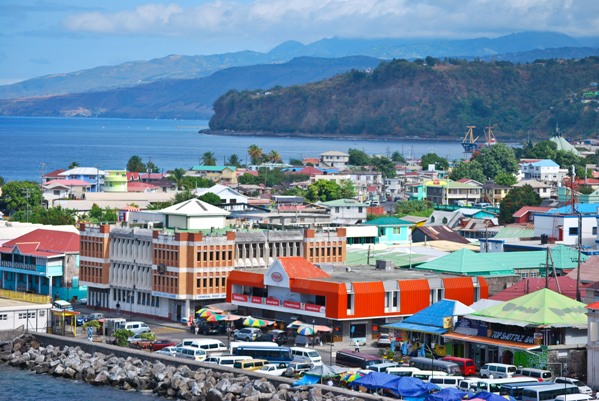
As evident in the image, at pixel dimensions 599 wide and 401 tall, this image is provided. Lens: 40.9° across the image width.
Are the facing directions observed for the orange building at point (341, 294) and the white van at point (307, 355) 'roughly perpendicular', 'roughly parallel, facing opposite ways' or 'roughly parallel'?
roughly perpendicular

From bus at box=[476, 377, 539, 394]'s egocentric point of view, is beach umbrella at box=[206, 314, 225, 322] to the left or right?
on its right

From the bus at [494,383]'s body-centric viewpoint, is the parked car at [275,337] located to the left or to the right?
on its right

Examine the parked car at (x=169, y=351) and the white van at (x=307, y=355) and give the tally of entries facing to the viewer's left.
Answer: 1

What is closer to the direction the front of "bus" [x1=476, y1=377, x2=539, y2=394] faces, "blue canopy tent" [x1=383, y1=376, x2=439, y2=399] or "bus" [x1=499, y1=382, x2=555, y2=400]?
the blue canopy tent
